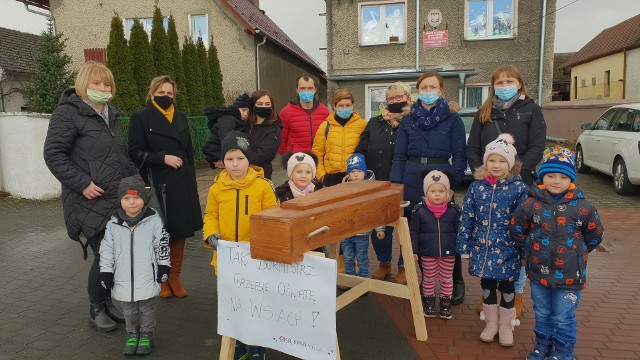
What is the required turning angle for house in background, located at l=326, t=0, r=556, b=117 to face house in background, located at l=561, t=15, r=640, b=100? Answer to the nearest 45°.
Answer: approximately 135° to its left

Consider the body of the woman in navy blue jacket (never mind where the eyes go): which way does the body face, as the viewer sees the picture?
toward the camera

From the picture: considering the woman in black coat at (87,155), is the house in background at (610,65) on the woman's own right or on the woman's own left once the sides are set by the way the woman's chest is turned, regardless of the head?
on the woman's own left

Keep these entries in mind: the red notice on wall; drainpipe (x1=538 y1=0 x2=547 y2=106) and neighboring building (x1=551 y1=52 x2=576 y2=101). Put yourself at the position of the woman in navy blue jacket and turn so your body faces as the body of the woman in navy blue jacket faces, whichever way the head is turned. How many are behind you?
3

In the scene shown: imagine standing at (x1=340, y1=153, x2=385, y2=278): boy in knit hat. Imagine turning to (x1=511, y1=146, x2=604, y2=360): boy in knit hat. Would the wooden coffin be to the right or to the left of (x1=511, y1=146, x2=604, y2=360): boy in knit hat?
right

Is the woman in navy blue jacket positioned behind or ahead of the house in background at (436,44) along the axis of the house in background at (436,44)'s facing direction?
ahead

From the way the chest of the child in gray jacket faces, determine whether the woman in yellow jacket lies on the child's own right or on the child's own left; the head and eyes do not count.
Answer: on the child's own left

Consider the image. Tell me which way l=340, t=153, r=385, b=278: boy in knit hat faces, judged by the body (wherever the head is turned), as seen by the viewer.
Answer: toward the camera

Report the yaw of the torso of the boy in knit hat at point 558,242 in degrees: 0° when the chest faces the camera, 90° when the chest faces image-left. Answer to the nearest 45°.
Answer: approximately 0°

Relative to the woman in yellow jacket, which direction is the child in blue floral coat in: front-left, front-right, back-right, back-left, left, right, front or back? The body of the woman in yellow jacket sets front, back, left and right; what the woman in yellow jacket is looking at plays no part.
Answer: front-left
